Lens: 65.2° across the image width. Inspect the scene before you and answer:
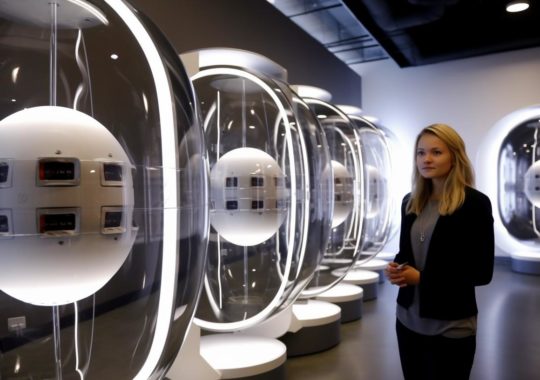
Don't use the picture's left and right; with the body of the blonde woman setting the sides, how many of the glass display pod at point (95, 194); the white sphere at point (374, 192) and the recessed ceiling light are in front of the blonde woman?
1

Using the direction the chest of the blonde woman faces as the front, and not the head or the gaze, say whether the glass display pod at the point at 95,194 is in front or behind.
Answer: in front

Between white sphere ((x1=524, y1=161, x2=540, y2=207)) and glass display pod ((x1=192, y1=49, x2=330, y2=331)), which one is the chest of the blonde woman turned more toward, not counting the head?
the glass display pod

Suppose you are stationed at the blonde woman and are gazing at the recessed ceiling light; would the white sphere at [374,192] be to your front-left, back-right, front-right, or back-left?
front-left

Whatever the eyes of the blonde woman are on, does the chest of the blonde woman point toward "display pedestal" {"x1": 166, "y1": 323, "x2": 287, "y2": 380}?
no

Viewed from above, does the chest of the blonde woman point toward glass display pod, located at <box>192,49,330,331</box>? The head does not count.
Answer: no

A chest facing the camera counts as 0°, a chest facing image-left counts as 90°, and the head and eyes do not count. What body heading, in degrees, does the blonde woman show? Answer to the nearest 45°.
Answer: approximately 45°

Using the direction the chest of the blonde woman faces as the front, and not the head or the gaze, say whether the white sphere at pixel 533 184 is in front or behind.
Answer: behind

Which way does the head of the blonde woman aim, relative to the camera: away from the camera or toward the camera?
toward the camera

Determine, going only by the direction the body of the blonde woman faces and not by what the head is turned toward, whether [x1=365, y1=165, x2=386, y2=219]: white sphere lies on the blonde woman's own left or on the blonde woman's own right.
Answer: on the blonde woman's own right

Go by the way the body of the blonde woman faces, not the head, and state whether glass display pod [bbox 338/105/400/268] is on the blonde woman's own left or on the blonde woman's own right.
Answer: on the blonde woman's own right
